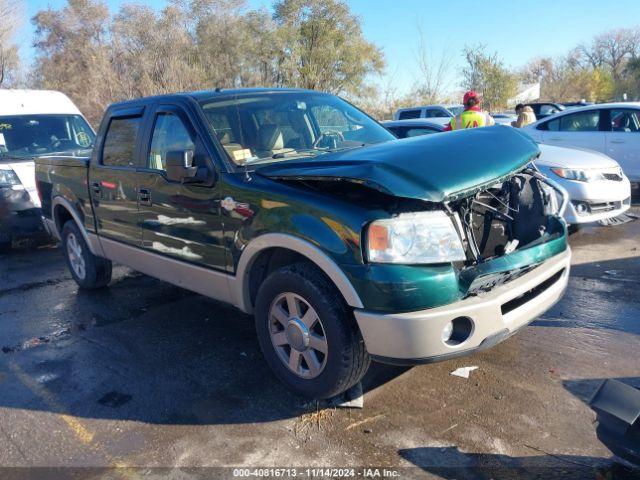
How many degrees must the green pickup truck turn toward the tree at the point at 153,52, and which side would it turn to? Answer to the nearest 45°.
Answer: approximately 135° to its left

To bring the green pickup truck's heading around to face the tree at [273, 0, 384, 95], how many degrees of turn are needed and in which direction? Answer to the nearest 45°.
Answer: approximately 135° to its left

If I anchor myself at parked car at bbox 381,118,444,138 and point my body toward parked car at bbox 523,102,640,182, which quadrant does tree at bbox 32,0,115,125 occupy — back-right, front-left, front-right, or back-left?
back-right
